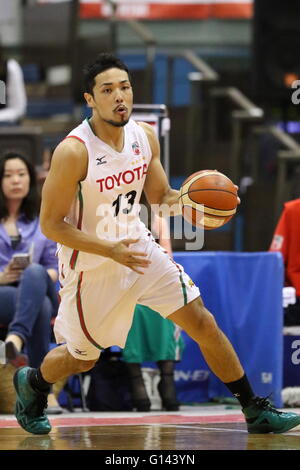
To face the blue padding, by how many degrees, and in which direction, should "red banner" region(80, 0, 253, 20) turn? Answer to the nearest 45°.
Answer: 0° — it already faces it

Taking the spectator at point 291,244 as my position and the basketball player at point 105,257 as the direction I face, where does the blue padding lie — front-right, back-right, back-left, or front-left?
front-right

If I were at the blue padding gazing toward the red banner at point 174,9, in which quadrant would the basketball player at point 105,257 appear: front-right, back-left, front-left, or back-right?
back-left

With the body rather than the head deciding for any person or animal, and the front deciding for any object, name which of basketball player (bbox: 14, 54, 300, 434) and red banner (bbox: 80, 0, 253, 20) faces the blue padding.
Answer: the red banner

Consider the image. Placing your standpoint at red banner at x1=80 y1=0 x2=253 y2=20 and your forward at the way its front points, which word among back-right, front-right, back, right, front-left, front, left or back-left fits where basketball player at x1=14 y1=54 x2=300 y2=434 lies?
front

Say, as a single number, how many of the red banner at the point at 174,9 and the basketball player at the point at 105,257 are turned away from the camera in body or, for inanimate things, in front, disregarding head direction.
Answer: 0

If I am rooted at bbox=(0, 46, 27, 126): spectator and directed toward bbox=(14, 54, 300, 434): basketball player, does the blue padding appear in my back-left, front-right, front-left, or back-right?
front-left

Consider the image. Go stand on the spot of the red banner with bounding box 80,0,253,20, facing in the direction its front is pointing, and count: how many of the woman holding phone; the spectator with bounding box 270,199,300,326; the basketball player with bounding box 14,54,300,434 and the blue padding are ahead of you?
4

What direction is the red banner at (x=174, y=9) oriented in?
toward the camera
